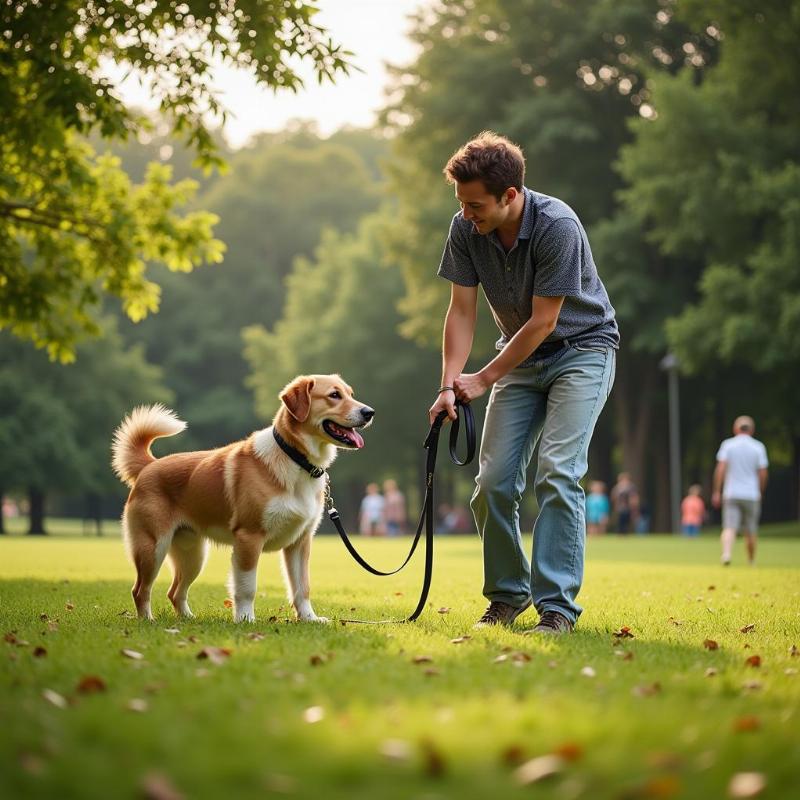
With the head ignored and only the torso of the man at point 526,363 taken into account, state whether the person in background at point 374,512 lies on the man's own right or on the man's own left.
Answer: on the man's own right

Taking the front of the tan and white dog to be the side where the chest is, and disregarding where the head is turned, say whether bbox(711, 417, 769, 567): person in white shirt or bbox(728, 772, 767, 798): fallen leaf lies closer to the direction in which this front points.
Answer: the fallen leaf

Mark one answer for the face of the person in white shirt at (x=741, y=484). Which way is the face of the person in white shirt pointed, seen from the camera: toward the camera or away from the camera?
away from the camera

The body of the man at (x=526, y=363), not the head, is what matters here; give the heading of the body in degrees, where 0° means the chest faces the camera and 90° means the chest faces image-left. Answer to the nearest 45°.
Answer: approximately 45°

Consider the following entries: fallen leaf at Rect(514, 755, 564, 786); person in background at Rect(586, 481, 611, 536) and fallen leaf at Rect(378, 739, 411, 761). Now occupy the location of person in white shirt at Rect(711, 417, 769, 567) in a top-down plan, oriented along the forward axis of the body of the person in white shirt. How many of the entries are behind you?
2

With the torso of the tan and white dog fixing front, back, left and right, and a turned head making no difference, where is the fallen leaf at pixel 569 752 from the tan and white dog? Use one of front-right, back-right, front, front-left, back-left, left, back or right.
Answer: front-right

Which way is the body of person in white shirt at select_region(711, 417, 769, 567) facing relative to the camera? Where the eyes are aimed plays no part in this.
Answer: away from the camera

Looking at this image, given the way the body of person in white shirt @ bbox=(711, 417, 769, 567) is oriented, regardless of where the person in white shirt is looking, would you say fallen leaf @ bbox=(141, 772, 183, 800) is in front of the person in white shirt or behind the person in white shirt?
behind

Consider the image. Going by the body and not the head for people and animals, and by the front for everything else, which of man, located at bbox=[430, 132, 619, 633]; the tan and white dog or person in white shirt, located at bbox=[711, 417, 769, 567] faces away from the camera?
the person in white shirt

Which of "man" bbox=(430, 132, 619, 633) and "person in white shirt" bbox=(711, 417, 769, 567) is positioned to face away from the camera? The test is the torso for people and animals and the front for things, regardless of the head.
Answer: the person in white shirt

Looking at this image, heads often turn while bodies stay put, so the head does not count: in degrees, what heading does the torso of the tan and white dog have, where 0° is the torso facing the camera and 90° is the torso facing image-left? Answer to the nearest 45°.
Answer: approximately 315°

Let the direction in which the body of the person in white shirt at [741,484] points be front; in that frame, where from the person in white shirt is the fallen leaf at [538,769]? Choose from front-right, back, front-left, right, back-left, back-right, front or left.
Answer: back
